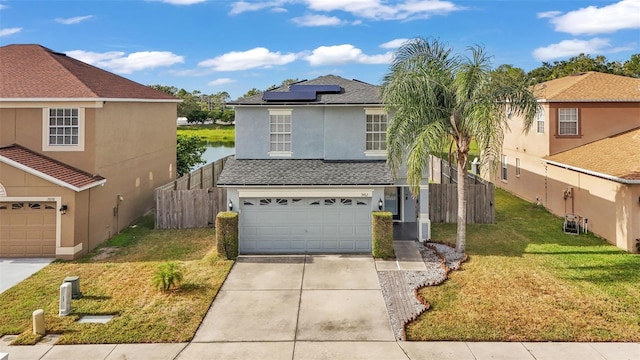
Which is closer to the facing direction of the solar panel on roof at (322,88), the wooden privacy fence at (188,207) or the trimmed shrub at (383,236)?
the trimmed shrub

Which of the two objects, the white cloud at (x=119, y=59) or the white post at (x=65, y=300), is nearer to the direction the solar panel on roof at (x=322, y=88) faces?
the white post

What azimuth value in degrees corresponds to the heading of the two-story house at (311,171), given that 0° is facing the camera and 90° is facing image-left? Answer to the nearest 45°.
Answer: approximately 0°

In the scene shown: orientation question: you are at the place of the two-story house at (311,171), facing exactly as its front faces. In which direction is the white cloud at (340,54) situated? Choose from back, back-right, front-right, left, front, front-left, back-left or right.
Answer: back

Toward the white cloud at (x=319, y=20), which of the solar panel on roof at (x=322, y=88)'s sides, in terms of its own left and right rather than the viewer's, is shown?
back

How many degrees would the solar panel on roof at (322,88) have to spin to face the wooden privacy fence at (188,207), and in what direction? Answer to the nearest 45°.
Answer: approximately 90° to its right

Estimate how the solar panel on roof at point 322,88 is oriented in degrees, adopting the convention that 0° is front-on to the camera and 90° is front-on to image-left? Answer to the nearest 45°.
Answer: approximately 0°

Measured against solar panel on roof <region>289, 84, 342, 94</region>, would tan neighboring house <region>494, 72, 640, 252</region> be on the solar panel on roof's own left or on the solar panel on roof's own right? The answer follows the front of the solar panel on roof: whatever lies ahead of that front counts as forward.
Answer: on the solar panel on roof's own left

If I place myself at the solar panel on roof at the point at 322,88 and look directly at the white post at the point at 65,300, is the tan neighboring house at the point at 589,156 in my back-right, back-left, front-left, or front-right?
back-left
